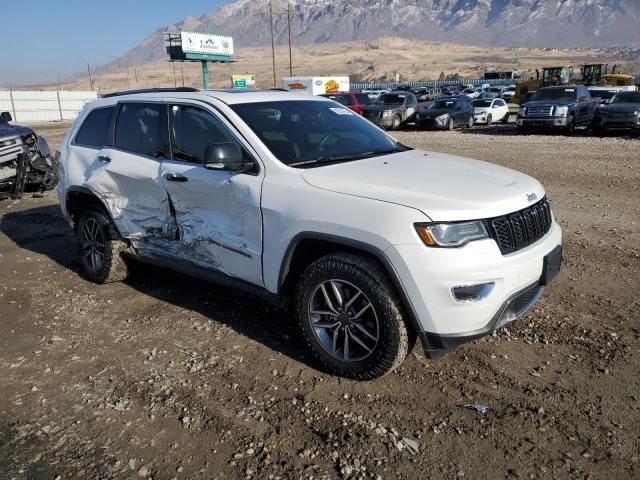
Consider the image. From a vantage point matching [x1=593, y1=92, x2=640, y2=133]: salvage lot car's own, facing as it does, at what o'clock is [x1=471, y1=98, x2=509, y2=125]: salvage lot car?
[x1=471, y1=98, x2=509, y2=125]: salvage lot car is roughly at 3 o'clock from [x1=593, y1=92, x2=640, y2=133]: salvage lot car.

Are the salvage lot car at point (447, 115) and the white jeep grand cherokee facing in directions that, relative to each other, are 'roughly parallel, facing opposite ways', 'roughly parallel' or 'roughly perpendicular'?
roughly perpendicular

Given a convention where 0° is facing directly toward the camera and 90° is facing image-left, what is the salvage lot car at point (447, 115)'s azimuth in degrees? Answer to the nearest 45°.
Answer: approximately 45°

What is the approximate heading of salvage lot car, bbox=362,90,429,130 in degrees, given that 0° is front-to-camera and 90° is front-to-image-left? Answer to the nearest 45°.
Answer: approximately 45°

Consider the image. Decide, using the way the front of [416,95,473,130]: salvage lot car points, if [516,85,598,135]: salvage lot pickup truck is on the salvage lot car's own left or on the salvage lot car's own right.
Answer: on the salvage lot car's own left

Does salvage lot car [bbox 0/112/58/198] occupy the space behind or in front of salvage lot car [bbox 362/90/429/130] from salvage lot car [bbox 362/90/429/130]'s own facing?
in front

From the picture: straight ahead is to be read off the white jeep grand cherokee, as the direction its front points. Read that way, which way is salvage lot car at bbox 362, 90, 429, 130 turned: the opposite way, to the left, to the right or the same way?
to the right
